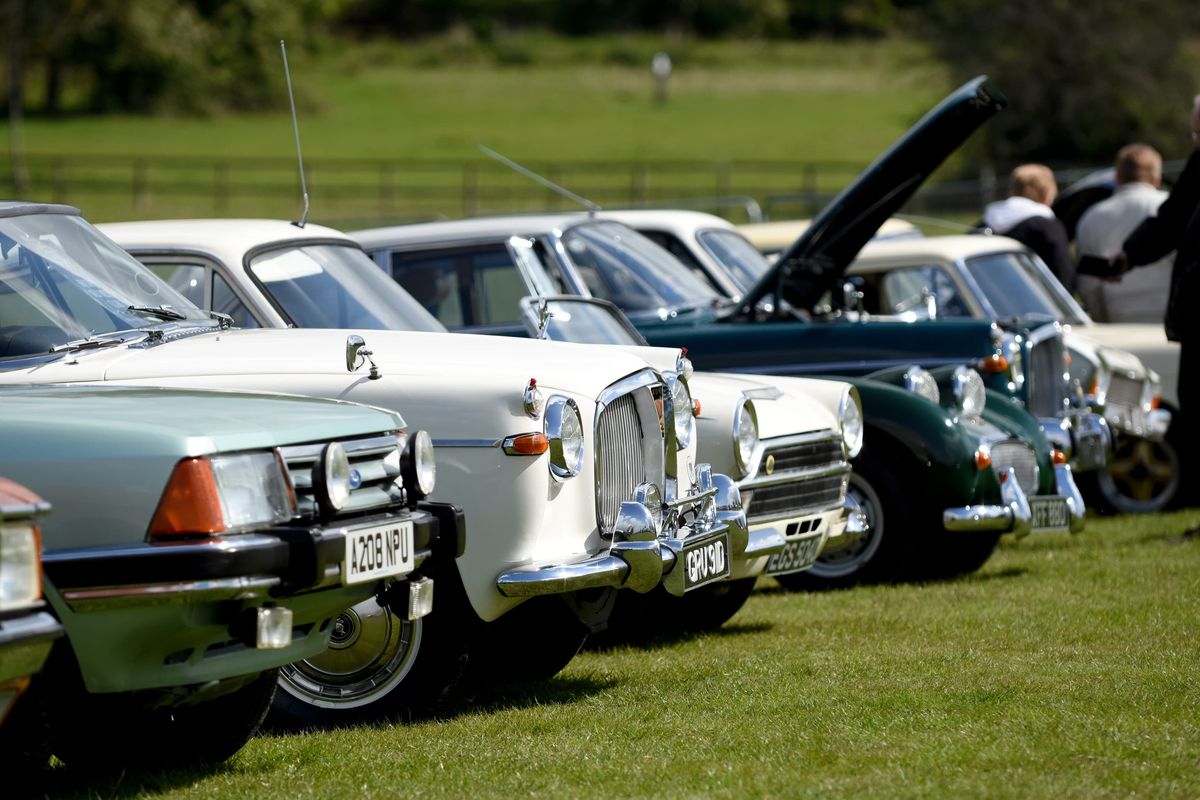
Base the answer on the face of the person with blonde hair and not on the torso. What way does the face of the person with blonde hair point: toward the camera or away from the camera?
away from the camera

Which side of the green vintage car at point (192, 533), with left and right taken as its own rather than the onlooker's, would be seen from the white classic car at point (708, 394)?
left

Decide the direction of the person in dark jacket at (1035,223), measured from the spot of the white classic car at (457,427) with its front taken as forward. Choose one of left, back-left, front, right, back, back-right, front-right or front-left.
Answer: left

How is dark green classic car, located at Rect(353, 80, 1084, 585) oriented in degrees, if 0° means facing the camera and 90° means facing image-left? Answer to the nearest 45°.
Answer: approximately 315°

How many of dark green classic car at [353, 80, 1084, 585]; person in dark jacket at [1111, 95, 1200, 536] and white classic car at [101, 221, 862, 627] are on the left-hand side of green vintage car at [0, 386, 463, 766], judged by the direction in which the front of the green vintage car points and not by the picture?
3

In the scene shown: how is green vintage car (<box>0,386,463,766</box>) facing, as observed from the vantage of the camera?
facing the viewer and to the right of the viewer

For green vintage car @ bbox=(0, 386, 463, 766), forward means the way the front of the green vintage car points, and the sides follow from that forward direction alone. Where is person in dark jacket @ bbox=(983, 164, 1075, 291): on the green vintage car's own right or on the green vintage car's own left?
on the green vintage car's own left

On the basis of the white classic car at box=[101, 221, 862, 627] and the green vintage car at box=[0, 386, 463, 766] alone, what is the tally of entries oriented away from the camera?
0

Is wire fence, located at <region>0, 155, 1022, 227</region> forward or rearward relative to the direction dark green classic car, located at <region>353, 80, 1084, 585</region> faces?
rearward

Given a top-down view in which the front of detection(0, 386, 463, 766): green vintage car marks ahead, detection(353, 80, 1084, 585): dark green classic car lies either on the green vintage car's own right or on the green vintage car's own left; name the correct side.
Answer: on the green vintage car's own left
